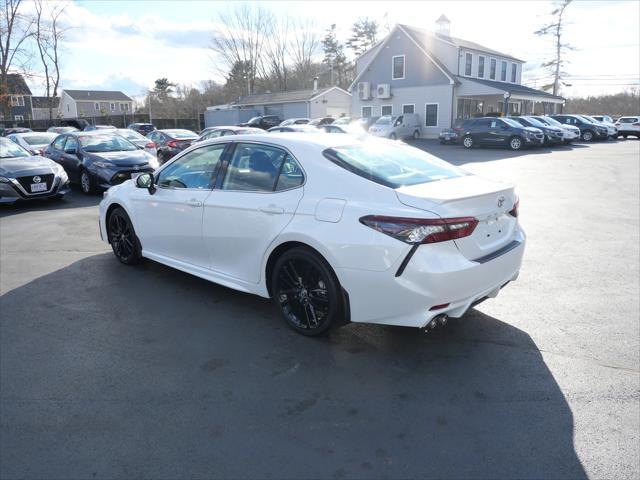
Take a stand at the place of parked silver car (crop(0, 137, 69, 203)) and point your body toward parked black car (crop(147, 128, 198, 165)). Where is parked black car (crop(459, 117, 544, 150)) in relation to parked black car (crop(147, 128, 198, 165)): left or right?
right

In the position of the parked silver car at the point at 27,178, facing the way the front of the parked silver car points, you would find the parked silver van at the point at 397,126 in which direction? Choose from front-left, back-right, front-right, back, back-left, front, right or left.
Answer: left

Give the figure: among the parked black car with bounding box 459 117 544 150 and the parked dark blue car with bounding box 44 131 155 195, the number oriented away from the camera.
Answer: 0

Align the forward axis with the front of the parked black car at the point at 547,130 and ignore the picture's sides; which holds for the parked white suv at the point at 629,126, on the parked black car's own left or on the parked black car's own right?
on the parked black car's own left

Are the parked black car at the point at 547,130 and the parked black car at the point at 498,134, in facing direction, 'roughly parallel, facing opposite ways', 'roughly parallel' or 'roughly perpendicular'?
roughly parallel

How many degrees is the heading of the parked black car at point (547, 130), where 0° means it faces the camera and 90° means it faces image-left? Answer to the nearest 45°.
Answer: approximately 315°

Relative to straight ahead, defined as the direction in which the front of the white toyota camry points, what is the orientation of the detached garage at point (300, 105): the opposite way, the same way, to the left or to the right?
the opposite way

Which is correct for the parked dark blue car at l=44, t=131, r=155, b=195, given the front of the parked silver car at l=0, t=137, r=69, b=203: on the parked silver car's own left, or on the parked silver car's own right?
on the parked silver car's own left

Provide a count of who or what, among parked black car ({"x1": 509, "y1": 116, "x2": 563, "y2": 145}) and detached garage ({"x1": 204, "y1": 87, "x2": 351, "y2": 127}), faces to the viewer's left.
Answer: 0

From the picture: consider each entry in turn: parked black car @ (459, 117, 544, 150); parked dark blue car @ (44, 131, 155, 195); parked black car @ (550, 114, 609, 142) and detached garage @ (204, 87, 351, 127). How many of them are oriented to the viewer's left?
0

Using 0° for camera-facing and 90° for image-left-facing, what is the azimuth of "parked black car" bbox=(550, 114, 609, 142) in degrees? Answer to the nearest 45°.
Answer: approximately 315°

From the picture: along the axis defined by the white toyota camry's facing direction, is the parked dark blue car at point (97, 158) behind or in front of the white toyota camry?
in front

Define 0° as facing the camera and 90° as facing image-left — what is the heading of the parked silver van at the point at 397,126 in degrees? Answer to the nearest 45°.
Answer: approximately 45°

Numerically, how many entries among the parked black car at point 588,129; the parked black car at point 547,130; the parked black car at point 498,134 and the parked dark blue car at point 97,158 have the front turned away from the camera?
0

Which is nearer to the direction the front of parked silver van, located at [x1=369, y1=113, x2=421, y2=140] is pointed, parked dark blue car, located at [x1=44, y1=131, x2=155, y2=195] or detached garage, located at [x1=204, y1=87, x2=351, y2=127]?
the parked dark blue car

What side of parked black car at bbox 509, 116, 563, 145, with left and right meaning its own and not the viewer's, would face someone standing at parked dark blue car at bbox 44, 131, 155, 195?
right
